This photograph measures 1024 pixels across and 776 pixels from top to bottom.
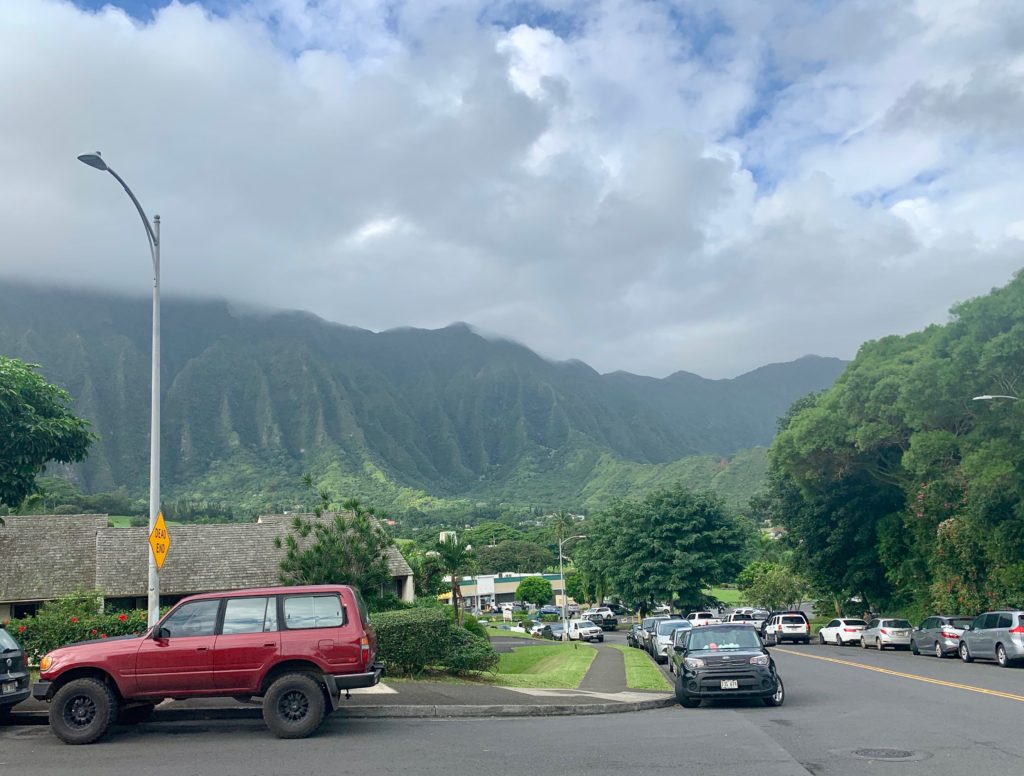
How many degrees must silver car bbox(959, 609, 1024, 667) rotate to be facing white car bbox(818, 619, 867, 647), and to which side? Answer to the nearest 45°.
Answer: approximately 45° to its right

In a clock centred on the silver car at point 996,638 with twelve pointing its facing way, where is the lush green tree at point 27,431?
The lush green tree is roughly at 9 o'clock from the silver car.

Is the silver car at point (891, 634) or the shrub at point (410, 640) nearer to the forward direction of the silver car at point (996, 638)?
the silver car

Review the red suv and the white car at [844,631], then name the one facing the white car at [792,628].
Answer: the white car at [844,631]

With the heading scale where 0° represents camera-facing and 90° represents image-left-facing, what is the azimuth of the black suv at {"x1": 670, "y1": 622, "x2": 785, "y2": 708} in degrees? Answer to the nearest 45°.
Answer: approximately 0°

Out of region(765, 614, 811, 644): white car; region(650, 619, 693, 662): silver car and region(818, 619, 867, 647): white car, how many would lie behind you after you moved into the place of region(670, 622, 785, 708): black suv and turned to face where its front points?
3

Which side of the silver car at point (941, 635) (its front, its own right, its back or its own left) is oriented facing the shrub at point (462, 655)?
left

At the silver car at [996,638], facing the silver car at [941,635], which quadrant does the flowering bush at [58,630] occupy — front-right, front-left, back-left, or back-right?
back-left

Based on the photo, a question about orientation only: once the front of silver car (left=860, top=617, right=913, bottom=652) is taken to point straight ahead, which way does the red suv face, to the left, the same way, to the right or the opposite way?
to the left

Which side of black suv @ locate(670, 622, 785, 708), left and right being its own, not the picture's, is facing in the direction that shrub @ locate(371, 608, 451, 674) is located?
right

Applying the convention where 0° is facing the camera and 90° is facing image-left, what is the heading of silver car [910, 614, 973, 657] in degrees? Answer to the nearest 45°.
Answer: approximately 135°

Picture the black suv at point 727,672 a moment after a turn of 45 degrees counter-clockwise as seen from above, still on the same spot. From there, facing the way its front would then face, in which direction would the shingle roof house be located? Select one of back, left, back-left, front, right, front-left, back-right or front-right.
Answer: back

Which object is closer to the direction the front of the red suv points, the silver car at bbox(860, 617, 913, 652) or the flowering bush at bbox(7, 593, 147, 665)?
the flowering bush

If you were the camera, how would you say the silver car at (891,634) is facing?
facing away from the viewer and to the left of the viewer

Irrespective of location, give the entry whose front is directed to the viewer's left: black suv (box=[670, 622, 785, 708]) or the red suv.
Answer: the red suv

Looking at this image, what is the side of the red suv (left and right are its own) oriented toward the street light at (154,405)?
right

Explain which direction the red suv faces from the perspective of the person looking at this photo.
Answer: facing to the left of the viewer

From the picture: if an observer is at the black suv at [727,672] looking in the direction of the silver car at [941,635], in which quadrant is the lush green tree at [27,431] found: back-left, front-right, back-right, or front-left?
back-left

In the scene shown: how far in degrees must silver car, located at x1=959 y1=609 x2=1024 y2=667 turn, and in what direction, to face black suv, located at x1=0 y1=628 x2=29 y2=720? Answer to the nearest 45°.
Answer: approximately 90° to its left

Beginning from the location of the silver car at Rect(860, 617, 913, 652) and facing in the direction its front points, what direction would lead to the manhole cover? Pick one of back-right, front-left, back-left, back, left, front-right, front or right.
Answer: back-left
